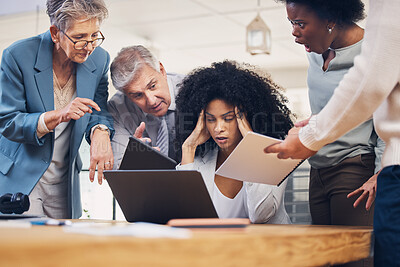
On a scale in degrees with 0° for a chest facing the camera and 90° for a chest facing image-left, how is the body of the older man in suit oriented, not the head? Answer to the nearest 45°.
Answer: approximately 0°

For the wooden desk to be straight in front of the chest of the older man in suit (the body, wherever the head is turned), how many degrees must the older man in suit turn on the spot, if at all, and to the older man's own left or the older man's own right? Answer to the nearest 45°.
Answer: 0° — they already face it

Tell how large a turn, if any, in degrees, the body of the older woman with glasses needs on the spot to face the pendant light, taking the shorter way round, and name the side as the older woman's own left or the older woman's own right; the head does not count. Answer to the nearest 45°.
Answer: approximately 90° to the older woman's own left

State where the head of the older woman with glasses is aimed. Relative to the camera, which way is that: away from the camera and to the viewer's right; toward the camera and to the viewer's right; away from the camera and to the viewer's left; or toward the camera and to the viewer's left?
toward the camera and to the viewer's right

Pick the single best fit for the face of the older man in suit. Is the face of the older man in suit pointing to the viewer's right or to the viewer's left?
to the viewer's right

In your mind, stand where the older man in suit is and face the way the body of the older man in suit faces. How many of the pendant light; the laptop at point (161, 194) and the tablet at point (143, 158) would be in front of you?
2

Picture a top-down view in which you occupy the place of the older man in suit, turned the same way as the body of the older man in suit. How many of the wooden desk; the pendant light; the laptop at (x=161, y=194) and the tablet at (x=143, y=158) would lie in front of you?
3
